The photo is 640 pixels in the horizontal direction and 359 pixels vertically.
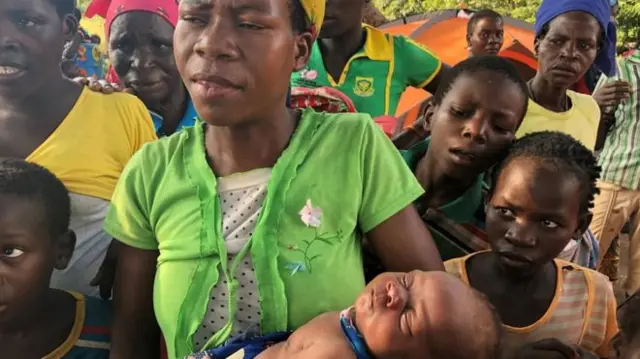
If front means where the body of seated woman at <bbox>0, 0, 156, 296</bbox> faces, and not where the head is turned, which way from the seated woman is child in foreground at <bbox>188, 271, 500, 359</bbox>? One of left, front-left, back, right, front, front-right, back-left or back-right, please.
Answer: left

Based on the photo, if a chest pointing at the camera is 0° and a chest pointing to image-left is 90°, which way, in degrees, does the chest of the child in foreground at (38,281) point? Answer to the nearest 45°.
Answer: approximately 45°

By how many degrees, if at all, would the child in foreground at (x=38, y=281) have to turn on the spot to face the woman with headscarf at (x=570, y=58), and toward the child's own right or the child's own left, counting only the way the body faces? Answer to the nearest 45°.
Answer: approximately 135° to the child's own left

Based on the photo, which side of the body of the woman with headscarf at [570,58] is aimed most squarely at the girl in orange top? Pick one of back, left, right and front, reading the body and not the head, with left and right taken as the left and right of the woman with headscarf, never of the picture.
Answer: front

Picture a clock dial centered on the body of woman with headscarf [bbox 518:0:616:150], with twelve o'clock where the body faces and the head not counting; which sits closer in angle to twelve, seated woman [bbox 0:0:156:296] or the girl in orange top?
the girl in orange top

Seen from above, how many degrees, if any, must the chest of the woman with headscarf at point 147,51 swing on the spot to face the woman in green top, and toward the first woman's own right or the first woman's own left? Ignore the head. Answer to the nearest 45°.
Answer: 0° — they already face them

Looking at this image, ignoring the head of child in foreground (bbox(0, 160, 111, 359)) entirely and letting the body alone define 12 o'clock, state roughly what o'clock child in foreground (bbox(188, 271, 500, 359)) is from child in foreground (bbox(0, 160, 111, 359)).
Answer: child in foreground (bbox(188, 271, 500, 359)) is roughly at 9 o'clock from child in foreground (bbox(0, 160, 111, 359)).

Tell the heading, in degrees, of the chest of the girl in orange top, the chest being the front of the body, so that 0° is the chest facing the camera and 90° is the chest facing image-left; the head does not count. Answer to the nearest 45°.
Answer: approximately 45°

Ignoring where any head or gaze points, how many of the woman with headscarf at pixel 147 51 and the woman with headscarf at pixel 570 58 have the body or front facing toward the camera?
2

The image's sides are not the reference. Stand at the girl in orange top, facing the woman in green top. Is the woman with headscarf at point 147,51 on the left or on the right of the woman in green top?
right

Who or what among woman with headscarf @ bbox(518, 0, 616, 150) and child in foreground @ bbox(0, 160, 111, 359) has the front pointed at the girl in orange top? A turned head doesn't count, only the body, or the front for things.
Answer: the woman with headscarf

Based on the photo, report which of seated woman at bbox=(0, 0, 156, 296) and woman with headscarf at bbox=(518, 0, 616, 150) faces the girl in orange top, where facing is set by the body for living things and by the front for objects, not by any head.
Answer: the woman with headscarf

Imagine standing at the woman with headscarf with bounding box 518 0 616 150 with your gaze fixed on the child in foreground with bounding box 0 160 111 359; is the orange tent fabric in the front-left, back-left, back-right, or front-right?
back-right

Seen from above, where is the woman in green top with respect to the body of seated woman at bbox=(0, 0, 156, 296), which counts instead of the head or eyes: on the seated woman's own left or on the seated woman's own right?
on the seated woman's own left
